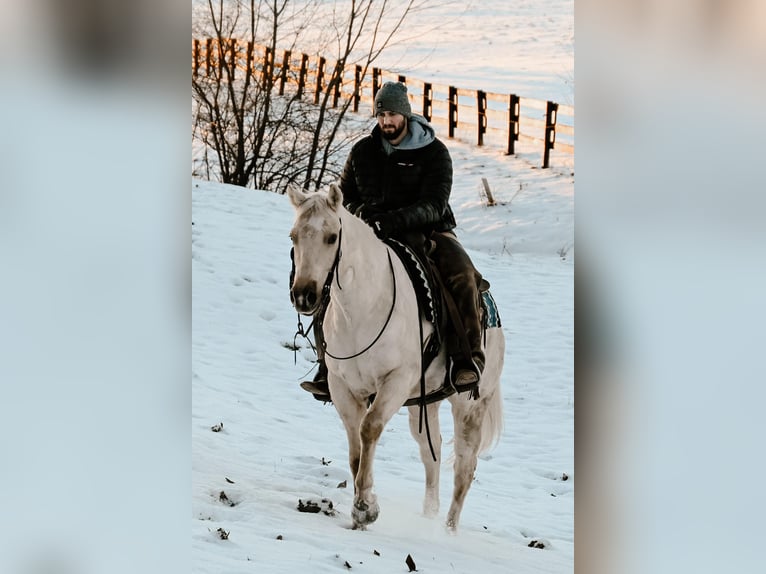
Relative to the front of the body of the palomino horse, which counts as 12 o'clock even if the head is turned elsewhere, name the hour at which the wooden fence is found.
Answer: The wooden fence is roughly at 5 o'clock from the palomino horse.

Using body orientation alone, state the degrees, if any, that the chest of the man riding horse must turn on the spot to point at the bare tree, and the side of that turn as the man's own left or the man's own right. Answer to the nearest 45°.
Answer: approximately 90° to the man's own right

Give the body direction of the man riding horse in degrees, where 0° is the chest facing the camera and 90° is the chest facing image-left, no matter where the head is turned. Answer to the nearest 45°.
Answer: approximately 45°

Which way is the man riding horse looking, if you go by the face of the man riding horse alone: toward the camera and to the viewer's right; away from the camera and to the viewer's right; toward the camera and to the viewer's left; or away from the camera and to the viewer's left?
toward the camera and to the viewer's left

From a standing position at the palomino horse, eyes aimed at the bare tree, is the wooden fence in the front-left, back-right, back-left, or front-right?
front-right
